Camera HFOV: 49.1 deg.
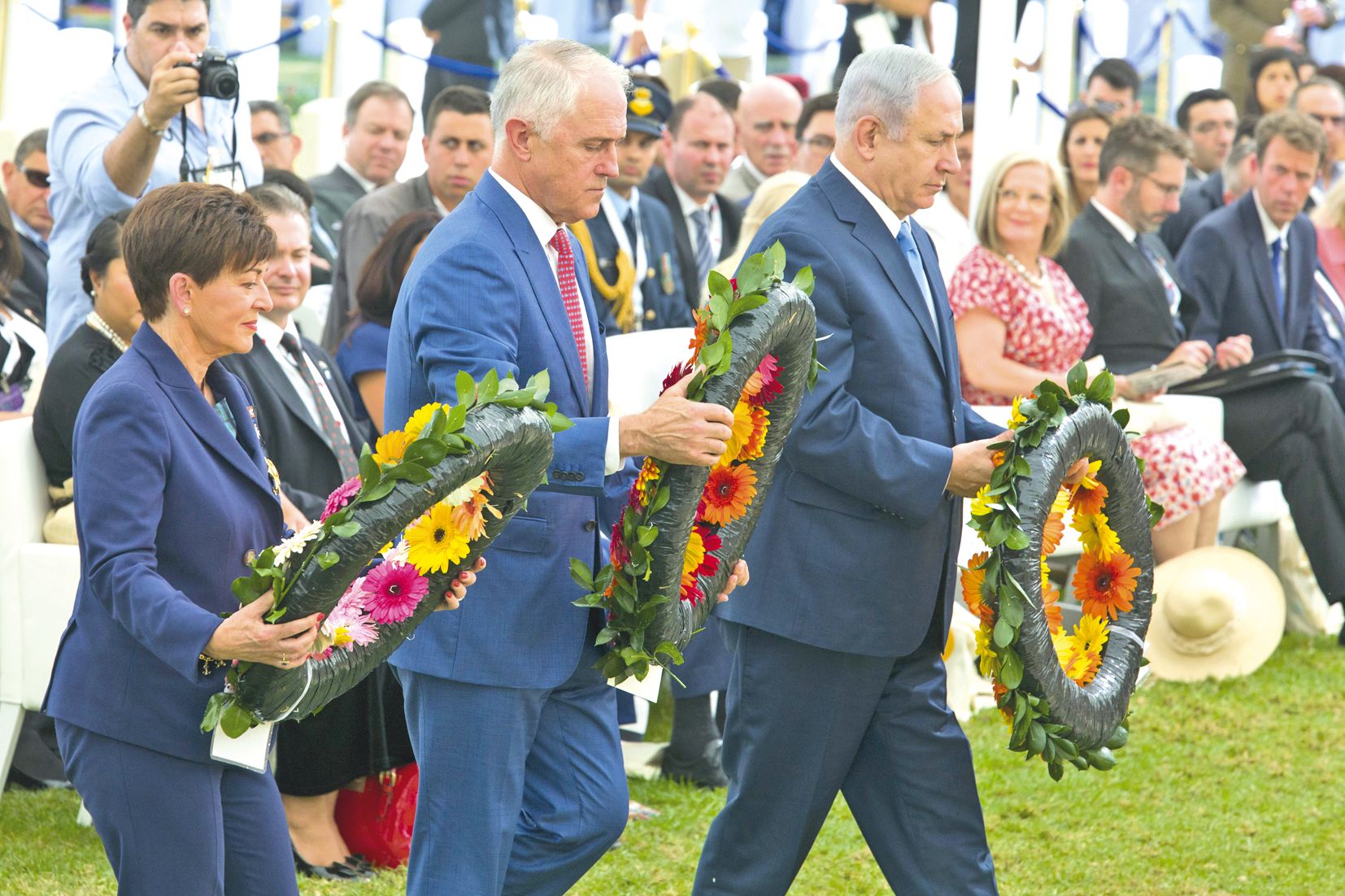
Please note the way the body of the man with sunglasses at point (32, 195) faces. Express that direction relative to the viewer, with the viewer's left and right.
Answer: facing the viewer and to the right of the viewer

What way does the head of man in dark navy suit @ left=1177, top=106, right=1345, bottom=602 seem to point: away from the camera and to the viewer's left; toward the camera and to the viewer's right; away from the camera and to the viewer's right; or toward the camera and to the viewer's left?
toward the camera and to the viewer's left

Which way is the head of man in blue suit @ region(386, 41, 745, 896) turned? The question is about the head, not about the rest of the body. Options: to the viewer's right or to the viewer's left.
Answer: to the viewer's right

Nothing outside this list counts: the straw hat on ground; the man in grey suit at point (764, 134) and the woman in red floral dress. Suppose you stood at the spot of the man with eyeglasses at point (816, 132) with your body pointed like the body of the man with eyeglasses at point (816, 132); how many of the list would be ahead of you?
2

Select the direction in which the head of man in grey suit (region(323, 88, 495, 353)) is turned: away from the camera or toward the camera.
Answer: toward the camera

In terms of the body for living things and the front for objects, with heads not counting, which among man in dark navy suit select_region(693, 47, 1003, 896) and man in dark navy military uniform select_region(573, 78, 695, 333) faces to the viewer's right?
man in dark navy suit select_region(693, 47, 1003, 896)

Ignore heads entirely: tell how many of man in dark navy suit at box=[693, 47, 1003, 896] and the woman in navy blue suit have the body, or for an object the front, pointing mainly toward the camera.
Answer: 0

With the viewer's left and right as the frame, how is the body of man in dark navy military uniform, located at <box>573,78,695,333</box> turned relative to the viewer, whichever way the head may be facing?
facing the viewer

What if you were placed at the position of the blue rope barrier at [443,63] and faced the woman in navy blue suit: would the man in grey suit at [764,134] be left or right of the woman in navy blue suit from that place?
left

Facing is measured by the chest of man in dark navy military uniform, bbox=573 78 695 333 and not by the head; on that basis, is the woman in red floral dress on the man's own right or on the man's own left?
on the man's own left

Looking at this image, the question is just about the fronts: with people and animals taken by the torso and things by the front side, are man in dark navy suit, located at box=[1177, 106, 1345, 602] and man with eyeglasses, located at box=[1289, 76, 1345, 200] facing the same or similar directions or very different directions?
same or similar directions

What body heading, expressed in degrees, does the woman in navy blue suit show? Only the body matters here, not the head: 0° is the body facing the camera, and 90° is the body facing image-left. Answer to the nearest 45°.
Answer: approximately 270°

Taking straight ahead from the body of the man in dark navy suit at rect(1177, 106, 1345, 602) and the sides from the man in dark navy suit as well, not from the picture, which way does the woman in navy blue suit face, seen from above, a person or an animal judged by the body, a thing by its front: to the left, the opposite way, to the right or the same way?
to the left

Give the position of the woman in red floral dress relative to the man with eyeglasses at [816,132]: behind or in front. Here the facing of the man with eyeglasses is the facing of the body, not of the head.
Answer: in front

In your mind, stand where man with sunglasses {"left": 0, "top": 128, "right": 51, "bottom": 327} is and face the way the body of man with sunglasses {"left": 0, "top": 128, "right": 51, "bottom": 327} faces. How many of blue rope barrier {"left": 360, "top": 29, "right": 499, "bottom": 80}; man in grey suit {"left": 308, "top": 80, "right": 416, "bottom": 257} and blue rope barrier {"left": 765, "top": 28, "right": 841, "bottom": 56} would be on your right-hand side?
0
